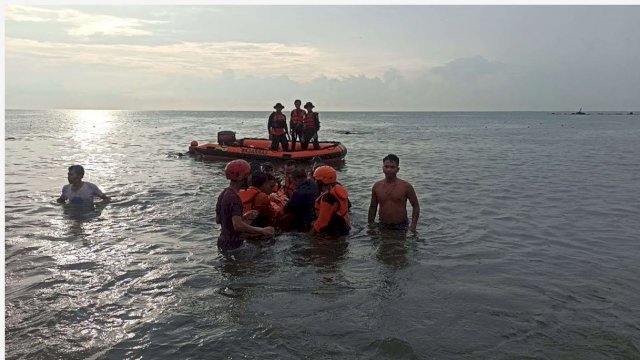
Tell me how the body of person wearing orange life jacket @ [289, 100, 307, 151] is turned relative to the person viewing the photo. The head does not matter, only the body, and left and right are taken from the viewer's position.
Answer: facing the viewer

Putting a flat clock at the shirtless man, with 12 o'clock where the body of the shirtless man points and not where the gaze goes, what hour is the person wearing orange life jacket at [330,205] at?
The person wearing orange life jacket is roughly at 2 o'clock from the shirtless man.

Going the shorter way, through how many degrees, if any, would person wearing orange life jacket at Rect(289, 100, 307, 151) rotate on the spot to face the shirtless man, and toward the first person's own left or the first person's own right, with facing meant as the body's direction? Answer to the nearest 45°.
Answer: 0° — they already face them

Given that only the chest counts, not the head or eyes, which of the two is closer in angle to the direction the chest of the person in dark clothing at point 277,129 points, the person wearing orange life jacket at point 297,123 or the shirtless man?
the shirtless man

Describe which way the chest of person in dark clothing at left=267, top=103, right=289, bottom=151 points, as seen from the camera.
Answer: toward the camera

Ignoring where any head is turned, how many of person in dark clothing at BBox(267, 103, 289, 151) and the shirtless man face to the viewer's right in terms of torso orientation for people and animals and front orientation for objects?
0

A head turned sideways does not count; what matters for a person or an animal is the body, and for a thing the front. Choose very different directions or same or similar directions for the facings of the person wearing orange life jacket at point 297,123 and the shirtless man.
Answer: same or similar directions

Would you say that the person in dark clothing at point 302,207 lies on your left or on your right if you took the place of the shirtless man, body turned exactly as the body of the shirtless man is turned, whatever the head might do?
on your right

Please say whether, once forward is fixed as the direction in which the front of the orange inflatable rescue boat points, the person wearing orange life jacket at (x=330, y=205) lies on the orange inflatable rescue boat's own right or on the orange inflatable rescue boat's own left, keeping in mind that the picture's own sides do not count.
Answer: on the orange inflatable rescue boat's own right

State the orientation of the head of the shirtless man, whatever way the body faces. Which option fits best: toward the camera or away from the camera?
toward the camera

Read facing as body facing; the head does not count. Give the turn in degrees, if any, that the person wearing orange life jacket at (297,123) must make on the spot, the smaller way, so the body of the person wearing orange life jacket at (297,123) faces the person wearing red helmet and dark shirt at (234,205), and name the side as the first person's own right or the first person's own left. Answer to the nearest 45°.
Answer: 0° — they already face them

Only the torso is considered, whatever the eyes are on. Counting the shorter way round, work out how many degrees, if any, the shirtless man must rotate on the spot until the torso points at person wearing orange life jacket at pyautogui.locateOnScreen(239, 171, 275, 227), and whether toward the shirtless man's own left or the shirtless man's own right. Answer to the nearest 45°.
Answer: approximately 45° to the shirtless man's own right

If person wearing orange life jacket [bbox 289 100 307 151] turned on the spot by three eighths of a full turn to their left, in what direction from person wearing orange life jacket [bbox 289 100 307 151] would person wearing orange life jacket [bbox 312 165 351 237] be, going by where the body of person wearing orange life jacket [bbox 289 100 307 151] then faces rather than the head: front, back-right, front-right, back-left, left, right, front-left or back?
back-right

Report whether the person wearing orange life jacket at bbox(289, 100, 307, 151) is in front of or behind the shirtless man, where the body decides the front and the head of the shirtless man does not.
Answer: behind

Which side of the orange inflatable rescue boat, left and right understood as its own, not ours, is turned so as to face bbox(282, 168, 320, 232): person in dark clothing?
right
